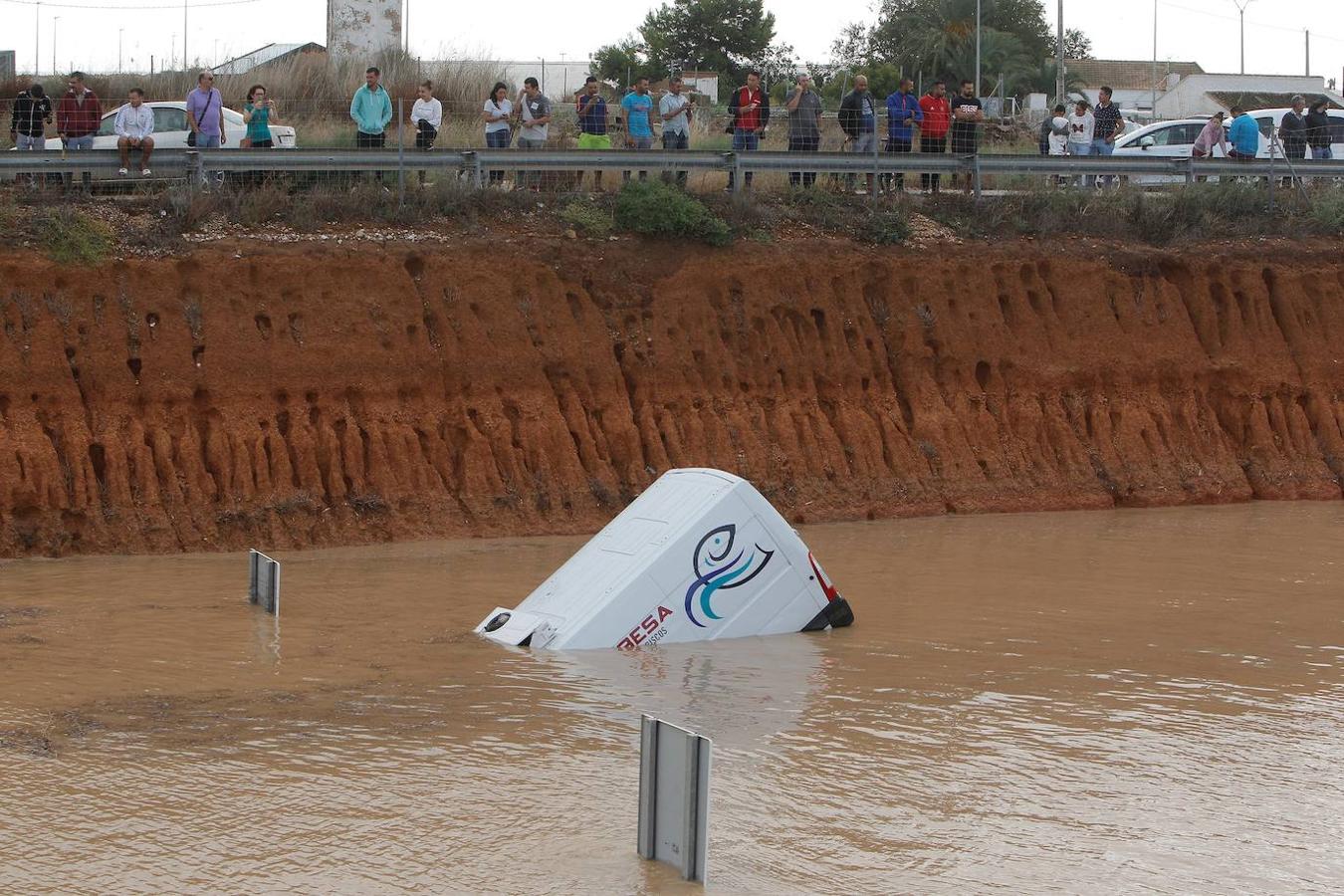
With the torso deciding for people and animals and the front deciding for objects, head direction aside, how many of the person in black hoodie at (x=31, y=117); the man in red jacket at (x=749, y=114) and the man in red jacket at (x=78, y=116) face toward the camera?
3

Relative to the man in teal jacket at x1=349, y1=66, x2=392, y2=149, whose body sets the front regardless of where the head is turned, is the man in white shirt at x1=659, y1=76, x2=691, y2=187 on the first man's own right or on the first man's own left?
on the first man's own left

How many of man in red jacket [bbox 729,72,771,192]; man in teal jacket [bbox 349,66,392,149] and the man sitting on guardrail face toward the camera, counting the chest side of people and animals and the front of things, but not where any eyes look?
3

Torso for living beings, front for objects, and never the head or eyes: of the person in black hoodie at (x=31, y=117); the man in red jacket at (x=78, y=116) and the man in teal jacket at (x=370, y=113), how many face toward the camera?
3

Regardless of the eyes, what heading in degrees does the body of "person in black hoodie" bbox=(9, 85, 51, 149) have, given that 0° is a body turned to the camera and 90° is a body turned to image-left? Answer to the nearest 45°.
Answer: approximately 0°

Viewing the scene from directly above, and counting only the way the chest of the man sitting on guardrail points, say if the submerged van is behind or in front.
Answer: in front
